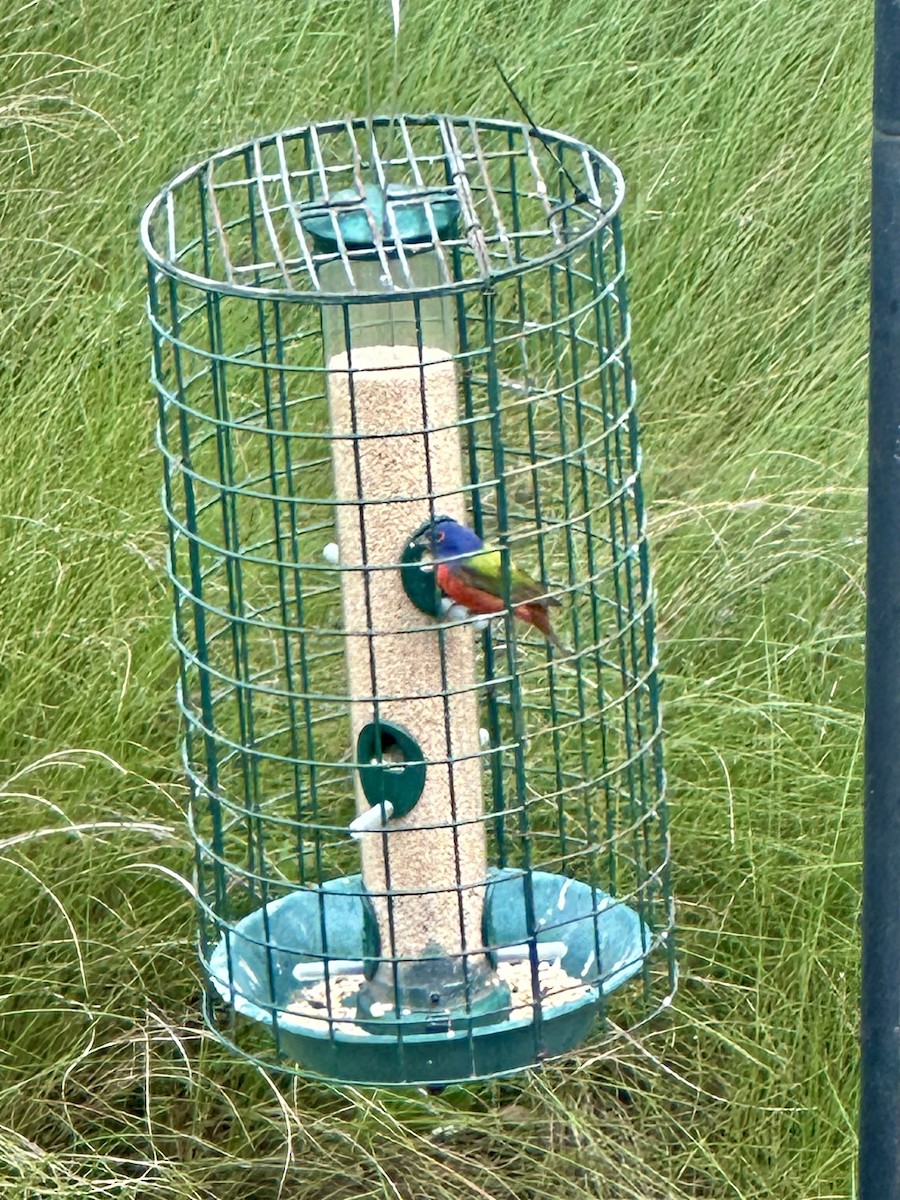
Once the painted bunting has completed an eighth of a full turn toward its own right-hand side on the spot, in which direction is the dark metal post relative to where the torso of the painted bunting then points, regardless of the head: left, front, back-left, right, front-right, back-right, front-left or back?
back

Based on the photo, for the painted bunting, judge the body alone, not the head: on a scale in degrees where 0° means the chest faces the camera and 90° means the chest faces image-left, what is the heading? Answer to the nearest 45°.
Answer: approximately 90°
